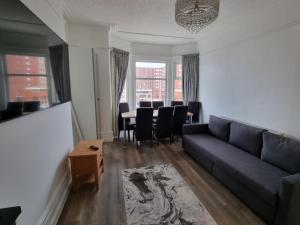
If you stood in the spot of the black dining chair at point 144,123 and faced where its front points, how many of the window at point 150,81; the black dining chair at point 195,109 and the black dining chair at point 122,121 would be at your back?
0

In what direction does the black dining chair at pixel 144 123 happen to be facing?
away from the camera

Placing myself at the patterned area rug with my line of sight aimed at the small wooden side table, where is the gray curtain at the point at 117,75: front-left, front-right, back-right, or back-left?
front-right

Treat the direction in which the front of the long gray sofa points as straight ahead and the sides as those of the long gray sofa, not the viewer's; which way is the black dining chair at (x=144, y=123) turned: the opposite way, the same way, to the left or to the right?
to the right

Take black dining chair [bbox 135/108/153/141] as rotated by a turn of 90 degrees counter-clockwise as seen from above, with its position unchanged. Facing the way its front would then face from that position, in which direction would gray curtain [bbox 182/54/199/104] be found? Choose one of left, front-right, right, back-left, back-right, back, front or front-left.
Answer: back-right

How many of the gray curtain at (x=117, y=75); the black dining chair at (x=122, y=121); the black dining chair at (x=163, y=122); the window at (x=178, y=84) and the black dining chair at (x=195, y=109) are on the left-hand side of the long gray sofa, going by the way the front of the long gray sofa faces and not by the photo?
0

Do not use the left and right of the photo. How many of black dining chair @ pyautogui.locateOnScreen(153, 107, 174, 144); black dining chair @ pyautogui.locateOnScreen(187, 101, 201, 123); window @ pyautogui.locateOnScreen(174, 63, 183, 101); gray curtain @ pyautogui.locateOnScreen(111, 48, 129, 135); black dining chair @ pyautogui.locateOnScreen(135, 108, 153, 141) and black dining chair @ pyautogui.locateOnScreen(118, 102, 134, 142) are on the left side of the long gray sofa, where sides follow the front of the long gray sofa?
0

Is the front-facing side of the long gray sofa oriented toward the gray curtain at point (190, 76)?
no

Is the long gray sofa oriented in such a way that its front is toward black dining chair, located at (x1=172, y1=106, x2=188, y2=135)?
no

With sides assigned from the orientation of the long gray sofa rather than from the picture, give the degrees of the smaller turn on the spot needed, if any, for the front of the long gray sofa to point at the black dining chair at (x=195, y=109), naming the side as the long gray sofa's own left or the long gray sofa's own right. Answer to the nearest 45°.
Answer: approximately 90° to the long gray sofa's own right

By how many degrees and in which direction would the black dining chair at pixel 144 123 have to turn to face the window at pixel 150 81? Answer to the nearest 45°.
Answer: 0° — it already faces it

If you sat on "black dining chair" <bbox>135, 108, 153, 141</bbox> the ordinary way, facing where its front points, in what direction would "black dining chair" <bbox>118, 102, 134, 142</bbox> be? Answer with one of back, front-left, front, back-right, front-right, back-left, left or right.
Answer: front-left

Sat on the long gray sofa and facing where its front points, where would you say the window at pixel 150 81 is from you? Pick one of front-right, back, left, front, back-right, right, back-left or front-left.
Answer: right

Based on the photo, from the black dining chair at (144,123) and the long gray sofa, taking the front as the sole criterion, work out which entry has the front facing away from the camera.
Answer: the black dining chair

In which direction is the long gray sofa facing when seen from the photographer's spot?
facing the viewer and to the left of the viewer

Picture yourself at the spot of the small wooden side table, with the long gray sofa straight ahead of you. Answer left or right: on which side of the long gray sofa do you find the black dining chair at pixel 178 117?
left

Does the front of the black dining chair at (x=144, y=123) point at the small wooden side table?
no

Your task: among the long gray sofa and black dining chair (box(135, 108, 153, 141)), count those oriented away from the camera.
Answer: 1
